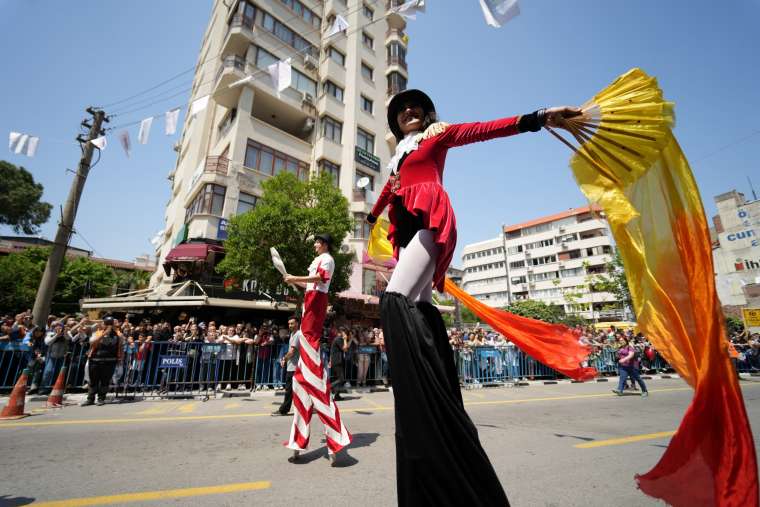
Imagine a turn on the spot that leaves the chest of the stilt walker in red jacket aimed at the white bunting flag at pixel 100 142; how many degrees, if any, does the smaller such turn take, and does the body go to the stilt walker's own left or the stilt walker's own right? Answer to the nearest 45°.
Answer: approximately 90° to the stilt walker's own right

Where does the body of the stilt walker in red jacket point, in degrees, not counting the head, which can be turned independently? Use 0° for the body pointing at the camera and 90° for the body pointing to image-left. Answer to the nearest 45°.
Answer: approximately 45°

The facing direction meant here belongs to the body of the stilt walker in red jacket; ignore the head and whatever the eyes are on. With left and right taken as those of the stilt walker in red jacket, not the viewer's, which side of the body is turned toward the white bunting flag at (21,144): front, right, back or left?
right

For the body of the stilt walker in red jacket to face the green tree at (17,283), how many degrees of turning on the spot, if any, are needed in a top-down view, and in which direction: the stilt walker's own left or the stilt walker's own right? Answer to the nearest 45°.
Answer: approximately 90° to the stilt walker's own right

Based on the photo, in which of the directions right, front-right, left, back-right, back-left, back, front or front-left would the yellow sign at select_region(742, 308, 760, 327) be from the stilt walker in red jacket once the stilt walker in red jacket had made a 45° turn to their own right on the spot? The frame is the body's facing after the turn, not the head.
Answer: back-right
